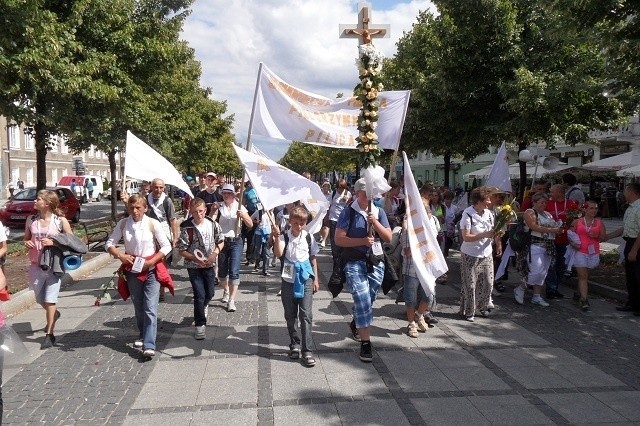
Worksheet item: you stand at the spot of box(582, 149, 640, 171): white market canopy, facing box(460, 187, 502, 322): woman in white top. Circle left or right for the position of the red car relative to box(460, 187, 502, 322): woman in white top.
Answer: right

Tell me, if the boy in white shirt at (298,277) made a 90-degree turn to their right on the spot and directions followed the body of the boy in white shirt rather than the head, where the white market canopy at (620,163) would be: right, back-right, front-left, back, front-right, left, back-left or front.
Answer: back-right

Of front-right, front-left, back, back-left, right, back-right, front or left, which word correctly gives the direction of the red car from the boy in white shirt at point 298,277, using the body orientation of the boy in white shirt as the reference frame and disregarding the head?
back-right

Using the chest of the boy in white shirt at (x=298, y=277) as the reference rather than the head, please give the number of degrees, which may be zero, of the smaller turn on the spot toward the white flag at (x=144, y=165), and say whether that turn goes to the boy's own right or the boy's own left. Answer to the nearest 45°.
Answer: approximately 135° to the boy's own right

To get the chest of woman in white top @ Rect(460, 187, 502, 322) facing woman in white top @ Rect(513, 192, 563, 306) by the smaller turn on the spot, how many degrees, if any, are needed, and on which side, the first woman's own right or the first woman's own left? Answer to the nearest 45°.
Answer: approximately 90° to the first woman's own left

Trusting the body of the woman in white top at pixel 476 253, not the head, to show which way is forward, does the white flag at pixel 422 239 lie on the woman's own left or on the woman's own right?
on the woman's own right
